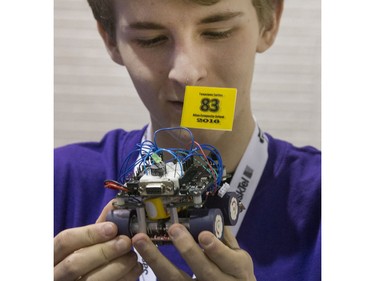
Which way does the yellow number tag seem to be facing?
toward the camera
